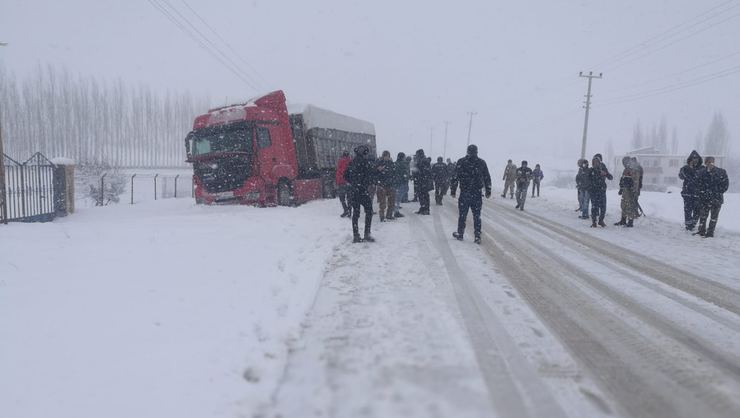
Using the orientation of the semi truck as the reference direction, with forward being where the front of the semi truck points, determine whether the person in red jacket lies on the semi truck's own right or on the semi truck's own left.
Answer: on the semi truck's own left

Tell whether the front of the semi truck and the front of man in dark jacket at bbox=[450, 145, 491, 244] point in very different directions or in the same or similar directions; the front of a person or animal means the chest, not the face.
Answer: very different directions

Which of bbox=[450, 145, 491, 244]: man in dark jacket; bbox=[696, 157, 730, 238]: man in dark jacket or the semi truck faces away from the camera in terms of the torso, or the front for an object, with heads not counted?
bbox=[450, 145, 491, 244]: man in dark jacket

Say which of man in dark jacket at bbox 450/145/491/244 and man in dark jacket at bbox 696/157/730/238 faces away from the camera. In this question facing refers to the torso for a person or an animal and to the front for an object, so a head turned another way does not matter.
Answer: man in dark jacket at bbox 450/145/491/244

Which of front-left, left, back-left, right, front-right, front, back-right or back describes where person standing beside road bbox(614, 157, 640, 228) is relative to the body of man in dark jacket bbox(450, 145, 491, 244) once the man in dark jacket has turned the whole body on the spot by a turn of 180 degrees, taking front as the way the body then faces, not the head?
back-left

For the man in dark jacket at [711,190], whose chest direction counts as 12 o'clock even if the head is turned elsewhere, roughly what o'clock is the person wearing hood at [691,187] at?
The person wearing hood is roughly at 3 o'clock from the man in dark jacket.

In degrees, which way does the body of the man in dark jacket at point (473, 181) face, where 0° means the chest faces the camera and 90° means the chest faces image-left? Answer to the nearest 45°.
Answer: approximately 180°

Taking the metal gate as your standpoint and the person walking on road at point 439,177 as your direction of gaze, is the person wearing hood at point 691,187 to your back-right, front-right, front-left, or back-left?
front-right

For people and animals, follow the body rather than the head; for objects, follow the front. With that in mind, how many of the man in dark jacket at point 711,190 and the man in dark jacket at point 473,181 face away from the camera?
1

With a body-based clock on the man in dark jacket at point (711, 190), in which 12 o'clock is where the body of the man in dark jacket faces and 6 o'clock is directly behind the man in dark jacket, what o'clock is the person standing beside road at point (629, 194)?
The person standing beside road is roughly at 2 o'clock from the man in dark jacket.

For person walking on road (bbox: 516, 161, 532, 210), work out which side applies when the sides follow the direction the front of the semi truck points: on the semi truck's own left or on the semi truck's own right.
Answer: on the semi truck's own left

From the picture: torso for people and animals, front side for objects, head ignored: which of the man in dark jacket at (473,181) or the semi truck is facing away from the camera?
the man in dark jacket

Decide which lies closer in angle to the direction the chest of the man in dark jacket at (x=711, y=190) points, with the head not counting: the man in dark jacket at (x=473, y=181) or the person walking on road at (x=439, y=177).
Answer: the man in dark jacket

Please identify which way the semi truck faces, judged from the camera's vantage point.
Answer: facing the viewer and to the left of the viewer

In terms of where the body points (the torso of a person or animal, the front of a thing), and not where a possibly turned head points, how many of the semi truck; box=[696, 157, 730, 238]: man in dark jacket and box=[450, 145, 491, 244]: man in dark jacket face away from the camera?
1
